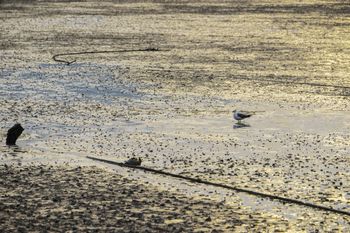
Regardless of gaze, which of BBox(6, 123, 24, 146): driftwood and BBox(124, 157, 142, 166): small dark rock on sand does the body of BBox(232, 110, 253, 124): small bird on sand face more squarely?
the driftwood

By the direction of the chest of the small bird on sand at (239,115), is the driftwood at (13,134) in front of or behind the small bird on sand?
in front

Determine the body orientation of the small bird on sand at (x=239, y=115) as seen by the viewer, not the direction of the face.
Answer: to the viewer's left

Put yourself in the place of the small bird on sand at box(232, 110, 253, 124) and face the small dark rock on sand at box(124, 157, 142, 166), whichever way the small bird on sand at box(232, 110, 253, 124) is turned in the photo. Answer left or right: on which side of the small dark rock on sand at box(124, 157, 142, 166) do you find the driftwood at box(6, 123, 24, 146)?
right

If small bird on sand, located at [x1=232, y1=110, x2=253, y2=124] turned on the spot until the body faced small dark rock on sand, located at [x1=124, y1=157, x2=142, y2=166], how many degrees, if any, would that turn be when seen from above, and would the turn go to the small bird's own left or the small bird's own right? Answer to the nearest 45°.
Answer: approximately 45° to the small bird's own left
